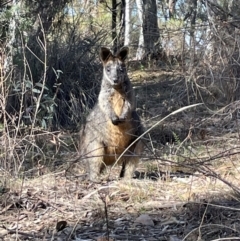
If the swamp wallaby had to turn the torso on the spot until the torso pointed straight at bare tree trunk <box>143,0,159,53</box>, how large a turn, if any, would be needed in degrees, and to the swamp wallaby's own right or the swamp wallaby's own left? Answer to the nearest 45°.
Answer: approximately 180°

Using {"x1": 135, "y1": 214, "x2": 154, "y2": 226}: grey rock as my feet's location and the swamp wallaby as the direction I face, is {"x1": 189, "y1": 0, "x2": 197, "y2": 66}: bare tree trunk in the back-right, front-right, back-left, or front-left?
front-right

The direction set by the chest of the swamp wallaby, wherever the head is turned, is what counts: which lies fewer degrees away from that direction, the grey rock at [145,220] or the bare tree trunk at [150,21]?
the grey rock

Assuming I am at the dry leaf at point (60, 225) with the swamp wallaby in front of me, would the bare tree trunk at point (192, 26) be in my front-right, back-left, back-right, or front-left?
front-right

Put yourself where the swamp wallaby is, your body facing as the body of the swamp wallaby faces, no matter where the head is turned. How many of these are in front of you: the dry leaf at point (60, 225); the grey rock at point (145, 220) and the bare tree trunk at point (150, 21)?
2

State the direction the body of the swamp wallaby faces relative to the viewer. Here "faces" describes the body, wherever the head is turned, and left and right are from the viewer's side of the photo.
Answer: facing the viewer

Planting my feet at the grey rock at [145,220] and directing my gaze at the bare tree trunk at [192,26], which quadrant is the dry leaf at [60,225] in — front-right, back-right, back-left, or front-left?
back-left

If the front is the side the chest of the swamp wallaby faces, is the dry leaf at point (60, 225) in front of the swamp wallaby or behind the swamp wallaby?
in front

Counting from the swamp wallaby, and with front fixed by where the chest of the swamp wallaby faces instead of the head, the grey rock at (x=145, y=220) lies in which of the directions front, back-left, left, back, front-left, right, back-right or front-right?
front

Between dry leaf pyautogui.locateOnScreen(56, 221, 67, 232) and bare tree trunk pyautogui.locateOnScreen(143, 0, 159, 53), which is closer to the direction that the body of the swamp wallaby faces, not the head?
the dry leaf
